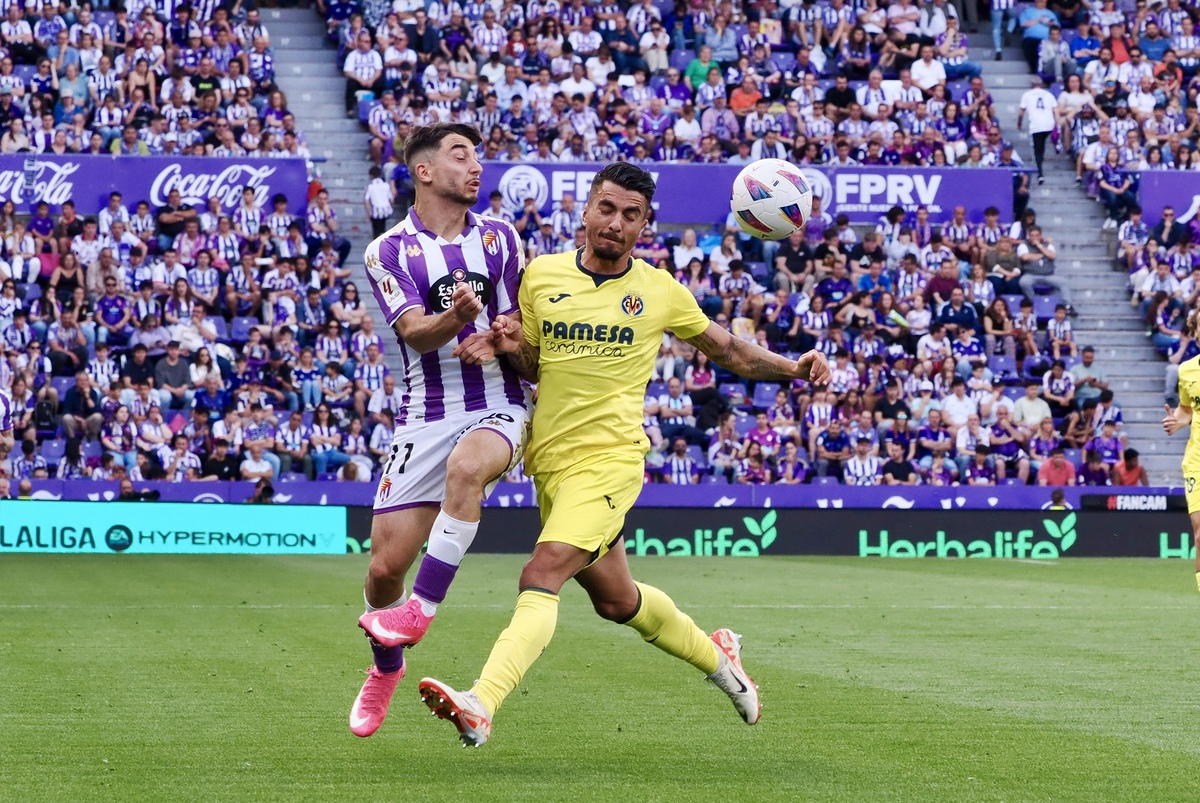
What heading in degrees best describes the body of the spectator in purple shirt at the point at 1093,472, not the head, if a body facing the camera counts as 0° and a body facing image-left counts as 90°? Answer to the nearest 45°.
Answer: approximately 0°

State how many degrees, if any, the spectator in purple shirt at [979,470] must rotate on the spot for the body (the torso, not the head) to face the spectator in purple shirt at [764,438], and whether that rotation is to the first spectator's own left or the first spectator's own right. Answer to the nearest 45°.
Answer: approximately 90° to the first spectator's own right

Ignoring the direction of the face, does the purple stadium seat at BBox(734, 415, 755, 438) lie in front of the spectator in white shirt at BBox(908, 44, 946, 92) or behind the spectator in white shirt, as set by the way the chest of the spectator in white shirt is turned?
in front

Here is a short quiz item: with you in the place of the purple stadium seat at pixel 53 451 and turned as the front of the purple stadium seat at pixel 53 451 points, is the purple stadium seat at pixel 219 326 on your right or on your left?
on your left

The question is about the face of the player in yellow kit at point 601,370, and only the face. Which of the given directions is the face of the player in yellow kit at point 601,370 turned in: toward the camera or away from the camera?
toward the camera

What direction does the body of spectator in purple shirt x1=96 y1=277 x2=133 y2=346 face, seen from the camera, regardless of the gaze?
toward the camera

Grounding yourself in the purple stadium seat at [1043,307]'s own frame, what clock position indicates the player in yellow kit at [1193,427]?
The player in yellow kit is roughly at 12 o'clock from the purple stadium seat.

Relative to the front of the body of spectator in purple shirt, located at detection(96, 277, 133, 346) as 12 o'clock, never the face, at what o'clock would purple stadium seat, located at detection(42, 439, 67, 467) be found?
The purple stadium seat is roughly at 1 o'clock from the spectator in purple shirt.

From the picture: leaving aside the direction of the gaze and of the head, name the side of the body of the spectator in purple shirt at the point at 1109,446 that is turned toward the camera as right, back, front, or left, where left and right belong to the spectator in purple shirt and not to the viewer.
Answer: front

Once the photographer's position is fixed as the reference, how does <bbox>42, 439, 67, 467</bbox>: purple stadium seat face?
facing the viewer

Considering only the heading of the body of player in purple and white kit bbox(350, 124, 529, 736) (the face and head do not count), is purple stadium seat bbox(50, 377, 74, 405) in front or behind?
behind

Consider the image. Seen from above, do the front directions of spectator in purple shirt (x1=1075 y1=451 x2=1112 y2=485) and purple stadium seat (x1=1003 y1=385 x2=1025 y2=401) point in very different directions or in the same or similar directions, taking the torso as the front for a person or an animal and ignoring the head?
same or similar directions

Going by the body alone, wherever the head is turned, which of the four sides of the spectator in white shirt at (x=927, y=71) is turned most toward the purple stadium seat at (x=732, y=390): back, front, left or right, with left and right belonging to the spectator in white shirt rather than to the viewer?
front

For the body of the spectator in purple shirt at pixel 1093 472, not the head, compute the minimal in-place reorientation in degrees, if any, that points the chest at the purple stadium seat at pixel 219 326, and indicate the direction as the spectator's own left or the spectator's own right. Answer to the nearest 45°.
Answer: approximately 90° to the spectator's own right

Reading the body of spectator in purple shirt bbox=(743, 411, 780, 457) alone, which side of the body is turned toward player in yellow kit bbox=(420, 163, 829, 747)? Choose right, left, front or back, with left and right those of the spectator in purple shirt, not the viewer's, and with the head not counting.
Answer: front

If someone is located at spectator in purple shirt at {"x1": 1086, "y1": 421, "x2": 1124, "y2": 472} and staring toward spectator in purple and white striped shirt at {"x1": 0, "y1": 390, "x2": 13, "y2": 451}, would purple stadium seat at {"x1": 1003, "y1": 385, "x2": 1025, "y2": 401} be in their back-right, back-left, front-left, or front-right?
front-right

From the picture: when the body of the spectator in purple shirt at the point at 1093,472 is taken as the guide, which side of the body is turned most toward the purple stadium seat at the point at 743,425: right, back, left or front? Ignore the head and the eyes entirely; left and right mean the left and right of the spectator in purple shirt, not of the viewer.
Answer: right

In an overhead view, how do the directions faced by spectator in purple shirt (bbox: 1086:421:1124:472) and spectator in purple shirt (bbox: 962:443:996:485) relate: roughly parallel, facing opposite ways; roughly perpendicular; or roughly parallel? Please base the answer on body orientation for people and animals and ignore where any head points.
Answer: roughly parallel

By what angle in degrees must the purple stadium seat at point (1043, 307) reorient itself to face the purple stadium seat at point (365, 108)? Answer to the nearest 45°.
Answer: approximately 90° to its right

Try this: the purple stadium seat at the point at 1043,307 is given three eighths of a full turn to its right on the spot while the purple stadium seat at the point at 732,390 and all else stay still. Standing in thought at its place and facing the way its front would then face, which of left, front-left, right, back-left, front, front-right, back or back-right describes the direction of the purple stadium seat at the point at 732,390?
left
